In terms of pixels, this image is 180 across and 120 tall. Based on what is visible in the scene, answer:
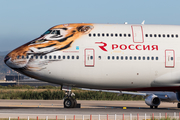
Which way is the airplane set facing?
to the viewer's left
